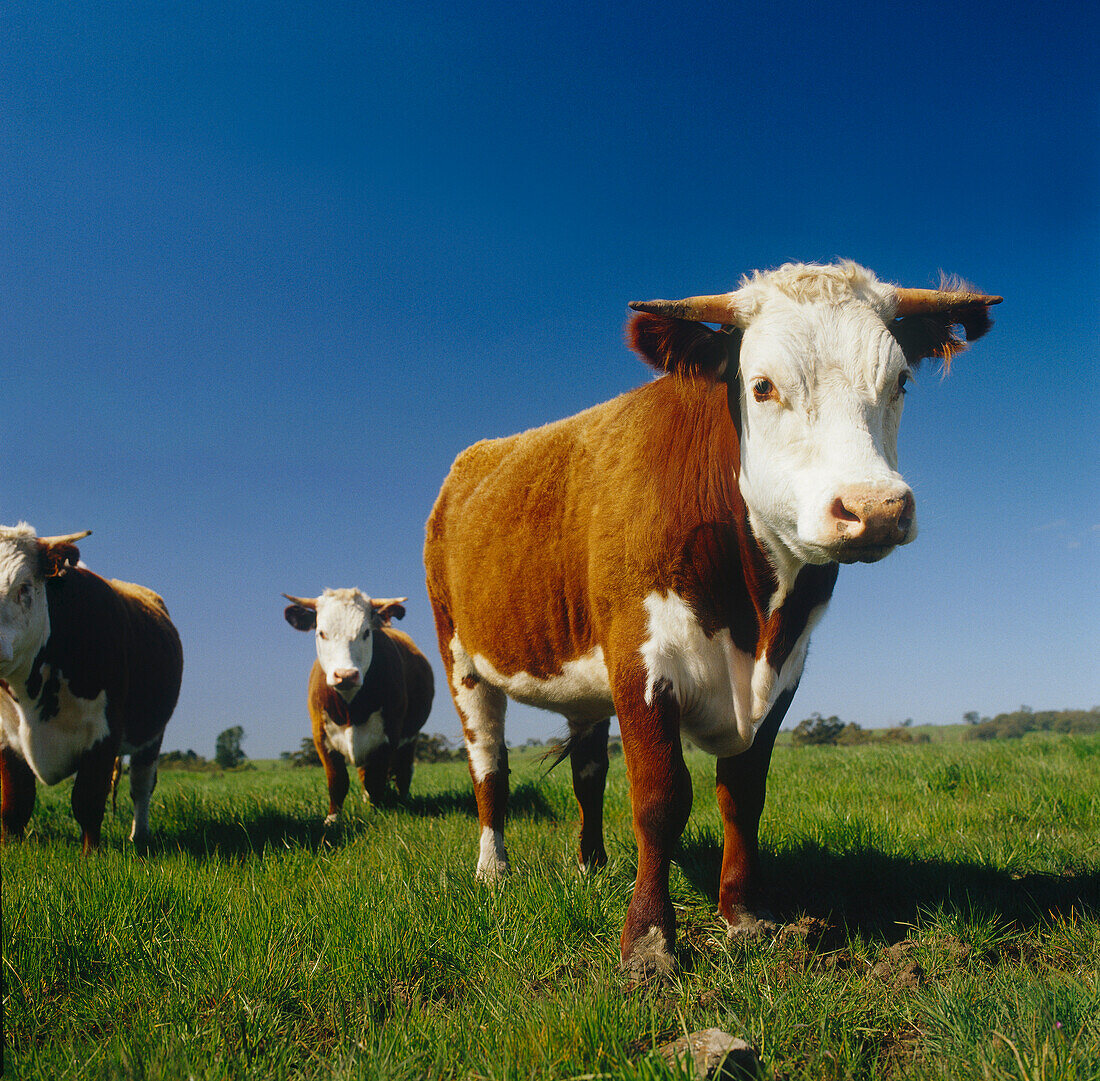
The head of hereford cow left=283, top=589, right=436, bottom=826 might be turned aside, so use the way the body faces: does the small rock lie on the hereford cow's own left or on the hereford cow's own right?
on the hereford cow's own left

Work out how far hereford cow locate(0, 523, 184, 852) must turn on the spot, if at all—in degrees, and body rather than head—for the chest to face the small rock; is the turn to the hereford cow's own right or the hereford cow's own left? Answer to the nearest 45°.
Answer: approximately 45° to the hereford cow's own left

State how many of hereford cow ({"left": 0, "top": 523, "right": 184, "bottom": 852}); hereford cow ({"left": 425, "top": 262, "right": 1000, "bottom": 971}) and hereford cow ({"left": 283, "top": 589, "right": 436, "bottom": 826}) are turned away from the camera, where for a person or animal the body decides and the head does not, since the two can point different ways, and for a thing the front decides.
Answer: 0

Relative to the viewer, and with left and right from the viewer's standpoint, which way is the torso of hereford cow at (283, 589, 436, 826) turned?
facing the viewer and to the left of the viewer

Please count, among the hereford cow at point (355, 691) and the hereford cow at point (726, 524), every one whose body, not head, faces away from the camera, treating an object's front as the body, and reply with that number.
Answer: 0

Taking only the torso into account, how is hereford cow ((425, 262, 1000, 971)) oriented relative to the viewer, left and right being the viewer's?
facing the viewer and to the right of the viewer

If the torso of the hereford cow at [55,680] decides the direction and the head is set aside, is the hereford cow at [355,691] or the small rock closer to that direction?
the small rock

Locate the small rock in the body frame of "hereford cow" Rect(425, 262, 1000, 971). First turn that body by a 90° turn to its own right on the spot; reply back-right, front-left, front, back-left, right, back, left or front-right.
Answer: front-left

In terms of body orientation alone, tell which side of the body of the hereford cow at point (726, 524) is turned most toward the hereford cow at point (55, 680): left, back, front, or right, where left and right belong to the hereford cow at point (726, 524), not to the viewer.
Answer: back

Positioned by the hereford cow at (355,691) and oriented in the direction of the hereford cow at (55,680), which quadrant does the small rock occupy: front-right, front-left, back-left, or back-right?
front-left

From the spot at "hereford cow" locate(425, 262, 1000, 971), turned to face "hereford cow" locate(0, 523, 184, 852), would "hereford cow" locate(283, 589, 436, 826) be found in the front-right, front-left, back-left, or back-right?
front-right

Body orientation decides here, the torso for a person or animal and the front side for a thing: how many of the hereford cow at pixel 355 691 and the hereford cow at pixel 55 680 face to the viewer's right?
0

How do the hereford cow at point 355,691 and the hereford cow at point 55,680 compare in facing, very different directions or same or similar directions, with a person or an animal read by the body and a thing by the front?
same or similar directions
